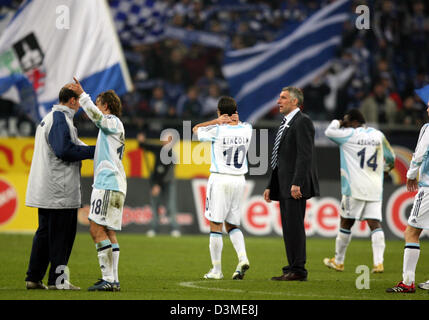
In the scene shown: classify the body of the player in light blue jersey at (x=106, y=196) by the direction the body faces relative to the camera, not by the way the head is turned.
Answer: to the viewer's left

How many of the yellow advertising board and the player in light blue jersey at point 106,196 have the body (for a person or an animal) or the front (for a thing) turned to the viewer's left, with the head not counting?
1

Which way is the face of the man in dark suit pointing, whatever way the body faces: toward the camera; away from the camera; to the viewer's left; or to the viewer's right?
to the viewer's left

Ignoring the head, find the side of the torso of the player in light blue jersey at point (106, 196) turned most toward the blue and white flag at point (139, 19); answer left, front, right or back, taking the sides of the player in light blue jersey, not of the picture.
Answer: right

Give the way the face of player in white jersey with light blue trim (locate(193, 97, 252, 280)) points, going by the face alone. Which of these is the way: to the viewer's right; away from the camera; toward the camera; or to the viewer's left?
away from the camera

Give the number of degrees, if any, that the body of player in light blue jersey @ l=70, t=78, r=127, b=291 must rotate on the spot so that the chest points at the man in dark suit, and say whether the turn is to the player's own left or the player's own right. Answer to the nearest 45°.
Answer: approximately 135° to the player's own right

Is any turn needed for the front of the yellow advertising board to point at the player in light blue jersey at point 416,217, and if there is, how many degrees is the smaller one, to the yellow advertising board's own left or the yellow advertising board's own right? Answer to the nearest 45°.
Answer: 0° — it already faces them

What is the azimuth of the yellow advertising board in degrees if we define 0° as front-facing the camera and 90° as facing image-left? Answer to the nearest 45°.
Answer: approximately 0°

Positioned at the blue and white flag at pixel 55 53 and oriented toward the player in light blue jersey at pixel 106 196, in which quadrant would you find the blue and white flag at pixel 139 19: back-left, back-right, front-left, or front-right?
back-left

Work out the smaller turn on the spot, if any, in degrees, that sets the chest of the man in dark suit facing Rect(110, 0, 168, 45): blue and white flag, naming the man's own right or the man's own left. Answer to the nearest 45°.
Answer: approximately 90° to the man's own right
